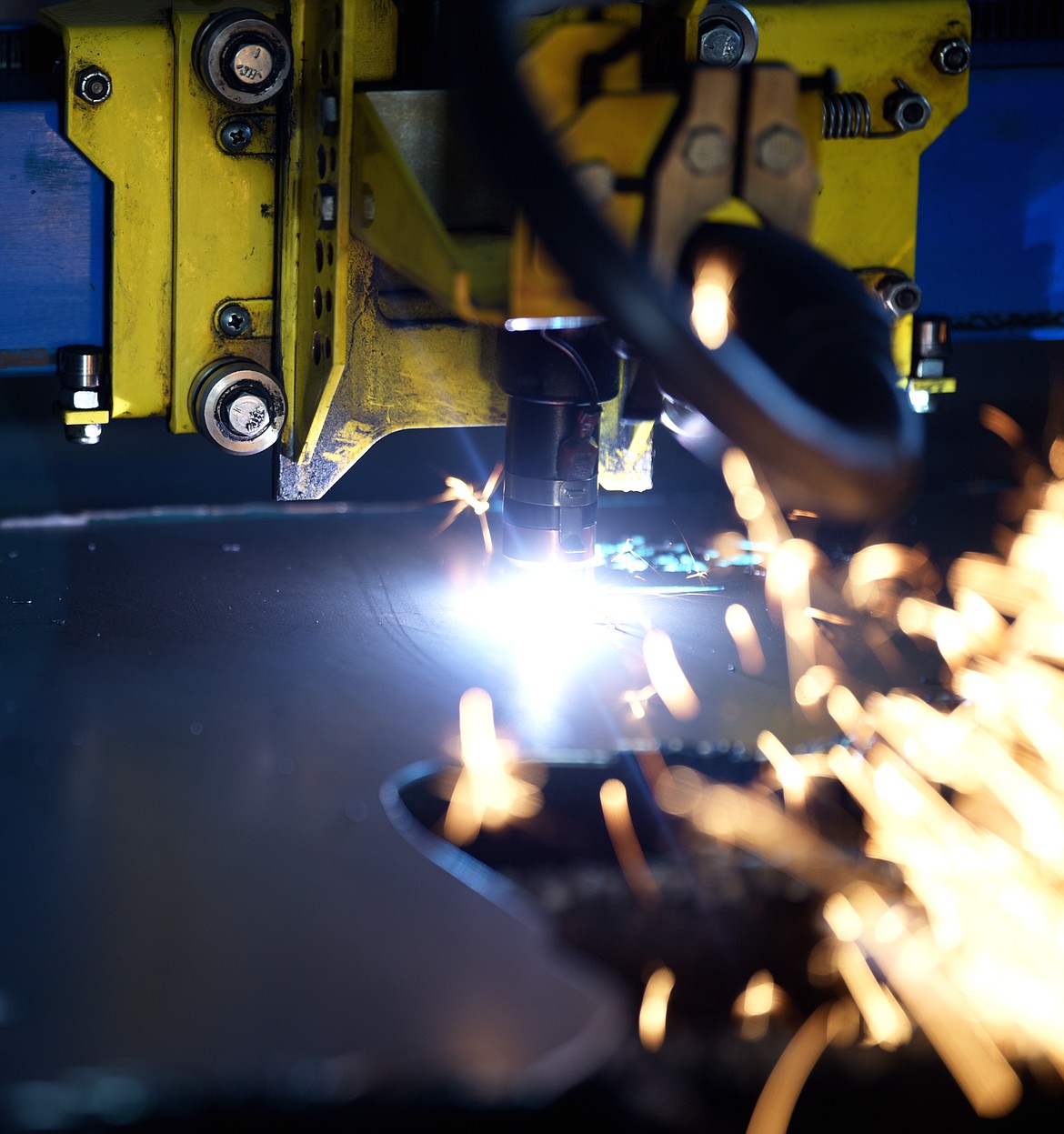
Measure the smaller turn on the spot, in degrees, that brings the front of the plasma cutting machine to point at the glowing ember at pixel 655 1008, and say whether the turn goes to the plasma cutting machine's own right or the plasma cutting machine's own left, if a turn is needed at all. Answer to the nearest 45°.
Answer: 0° — it already faces it

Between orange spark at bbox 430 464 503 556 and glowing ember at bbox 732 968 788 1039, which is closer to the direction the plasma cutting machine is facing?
the glowing ember

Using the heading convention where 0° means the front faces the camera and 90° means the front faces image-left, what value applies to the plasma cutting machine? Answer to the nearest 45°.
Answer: approximately 0°

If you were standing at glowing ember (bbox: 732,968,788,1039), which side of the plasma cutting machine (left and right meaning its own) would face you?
front
